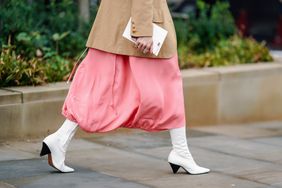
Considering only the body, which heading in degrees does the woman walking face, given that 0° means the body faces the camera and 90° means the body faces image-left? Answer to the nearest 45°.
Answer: approximately 270°

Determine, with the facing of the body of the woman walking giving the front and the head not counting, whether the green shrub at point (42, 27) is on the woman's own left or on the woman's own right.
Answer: on the woman's own left

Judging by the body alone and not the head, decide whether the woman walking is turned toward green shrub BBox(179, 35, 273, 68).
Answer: no

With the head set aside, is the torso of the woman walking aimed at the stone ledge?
no

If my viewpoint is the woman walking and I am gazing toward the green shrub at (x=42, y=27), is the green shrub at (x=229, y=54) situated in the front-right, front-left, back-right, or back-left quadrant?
front-right
